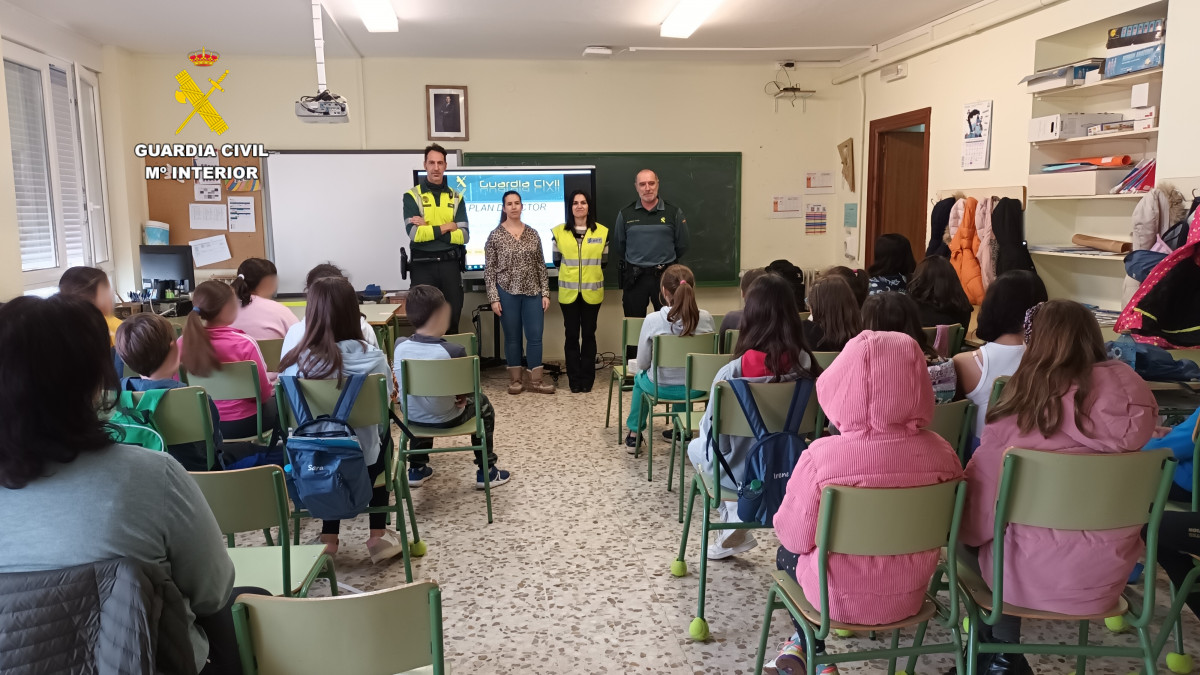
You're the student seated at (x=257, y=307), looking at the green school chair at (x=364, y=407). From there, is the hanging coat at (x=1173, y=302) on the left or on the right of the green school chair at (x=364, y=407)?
left

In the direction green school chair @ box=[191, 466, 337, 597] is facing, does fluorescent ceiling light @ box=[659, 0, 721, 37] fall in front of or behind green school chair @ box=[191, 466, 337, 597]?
in front

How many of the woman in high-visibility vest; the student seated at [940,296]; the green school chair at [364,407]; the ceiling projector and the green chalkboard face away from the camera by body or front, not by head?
3

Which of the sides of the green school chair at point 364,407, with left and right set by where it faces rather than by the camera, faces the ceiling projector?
front

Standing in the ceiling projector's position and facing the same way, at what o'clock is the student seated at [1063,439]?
The student seated is roughly at 5 o'clock from the ceiling projector.

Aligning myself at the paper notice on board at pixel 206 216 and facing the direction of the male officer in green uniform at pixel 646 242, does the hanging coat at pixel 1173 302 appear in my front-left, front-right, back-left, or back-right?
front-right

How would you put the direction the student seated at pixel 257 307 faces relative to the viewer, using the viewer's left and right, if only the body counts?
facing away from the viewer and to the right of the viewer

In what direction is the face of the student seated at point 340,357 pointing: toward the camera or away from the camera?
away from the camera

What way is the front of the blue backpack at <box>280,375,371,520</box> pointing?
toward the camera

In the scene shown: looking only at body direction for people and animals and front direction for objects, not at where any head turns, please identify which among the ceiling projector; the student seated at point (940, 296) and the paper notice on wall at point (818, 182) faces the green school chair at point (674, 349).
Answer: the paper notice on wall

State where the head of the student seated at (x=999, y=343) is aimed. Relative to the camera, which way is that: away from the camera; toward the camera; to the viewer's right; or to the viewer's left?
away from the camera

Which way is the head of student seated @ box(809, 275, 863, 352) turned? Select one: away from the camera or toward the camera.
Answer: away from the camera

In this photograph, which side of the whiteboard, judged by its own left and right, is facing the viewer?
front

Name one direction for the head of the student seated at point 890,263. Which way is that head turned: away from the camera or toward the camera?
away from the camera

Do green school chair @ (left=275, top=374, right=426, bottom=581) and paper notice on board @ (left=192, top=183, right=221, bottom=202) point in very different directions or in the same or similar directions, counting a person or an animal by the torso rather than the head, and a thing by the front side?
very different directions

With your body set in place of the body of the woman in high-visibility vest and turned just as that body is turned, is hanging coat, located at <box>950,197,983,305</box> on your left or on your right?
on your left

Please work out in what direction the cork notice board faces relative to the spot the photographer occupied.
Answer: facing the viewer

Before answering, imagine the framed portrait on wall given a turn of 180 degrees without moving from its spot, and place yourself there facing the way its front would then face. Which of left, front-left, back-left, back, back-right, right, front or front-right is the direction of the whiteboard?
left

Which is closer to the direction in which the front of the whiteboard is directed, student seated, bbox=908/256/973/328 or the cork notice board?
the student seated

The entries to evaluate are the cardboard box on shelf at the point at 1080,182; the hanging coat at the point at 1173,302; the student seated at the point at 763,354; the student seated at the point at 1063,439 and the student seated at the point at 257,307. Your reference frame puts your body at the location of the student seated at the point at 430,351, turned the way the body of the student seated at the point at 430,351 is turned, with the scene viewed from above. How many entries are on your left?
1

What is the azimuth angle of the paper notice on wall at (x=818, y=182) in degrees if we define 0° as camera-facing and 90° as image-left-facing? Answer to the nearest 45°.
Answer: approximately 0°

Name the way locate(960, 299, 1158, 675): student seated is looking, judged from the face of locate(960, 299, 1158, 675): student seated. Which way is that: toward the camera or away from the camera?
away from the camera
